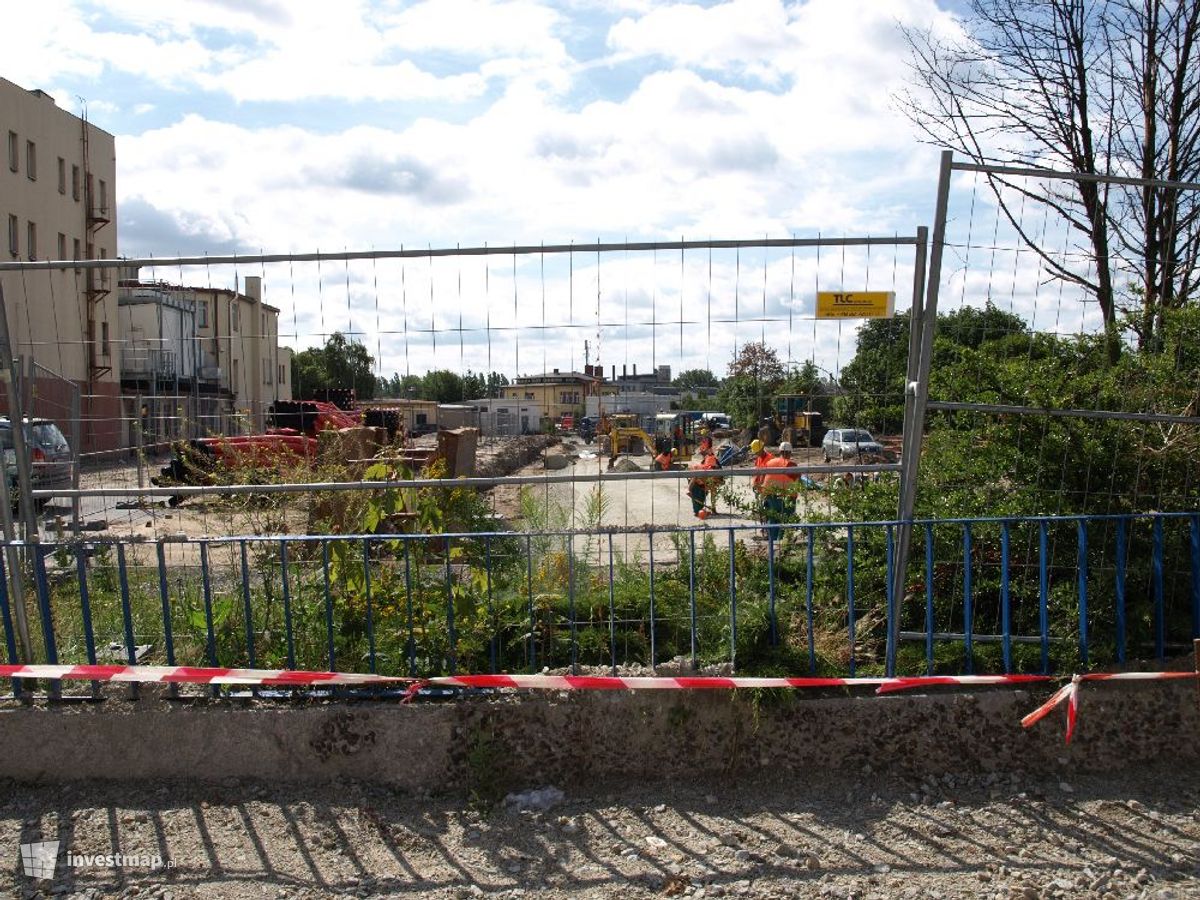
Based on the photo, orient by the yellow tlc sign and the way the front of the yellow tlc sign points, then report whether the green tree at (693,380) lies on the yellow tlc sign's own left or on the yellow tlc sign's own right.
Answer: on the yellow tlc sign's own right

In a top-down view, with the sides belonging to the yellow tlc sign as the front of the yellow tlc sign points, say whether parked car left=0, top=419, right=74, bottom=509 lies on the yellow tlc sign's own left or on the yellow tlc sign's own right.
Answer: on the yellow tlc sign's own right

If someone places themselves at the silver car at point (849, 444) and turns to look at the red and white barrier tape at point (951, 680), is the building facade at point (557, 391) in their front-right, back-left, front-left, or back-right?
back-right

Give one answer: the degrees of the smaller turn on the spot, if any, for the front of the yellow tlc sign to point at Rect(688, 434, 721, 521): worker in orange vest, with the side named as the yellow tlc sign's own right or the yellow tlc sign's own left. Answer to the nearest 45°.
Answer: approximately 135° to the yellow tlc sign's own right

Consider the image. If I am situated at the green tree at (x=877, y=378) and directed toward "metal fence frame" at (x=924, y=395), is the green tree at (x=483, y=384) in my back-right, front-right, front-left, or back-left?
back-right

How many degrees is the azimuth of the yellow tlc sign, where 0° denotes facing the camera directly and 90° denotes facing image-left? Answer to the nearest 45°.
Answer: approximately 0°
